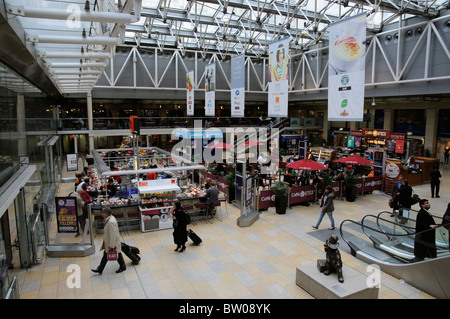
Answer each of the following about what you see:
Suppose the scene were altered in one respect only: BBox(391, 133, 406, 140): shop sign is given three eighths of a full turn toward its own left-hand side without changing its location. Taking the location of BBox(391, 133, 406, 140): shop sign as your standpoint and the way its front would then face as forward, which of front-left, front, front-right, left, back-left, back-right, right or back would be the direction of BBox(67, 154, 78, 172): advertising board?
back

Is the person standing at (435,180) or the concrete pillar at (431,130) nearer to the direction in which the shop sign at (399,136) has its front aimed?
the person standing

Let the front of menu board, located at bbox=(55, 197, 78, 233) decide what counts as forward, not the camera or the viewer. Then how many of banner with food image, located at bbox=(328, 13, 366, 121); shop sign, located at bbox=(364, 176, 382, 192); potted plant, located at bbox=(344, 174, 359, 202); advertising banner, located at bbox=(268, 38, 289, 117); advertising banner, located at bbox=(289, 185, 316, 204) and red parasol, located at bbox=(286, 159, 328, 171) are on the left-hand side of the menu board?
6

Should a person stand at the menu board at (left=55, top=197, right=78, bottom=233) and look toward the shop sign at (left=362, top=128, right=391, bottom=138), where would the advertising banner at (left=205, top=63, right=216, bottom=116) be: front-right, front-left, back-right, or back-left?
front-left

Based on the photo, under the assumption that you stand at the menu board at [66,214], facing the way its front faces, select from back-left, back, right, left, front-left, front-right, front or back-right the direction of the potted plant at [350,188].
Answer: left

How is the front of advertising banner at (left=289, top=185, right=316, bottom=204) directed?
toward the camera

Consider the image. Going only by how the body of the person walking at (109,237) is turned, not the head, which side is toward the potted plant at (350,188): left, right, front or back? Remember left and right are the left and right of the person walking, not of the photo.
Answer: back

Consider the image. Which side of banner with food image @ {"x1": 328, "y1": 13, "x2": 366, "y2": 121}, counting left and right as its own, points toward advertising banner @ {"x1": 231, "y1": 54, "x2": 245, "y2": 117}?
right

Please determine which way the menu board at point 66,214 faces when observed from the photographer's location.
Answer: facing the viewer

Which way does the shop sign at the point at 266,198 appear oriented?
toward the camera

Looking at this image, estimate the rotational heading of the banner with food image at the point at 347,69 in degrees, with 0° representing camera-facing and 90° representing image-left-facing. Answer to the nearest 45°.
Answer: approximately 45°

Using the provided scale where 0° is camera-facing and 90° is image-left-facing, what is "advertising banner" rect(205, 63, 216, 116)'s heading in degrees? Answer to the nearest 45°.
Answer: approximately 45°

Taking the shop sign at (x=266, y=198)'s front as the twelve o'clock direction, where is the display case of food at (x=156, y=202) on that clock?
The display case of food is roughly at 2 o'clock from the shop sign.

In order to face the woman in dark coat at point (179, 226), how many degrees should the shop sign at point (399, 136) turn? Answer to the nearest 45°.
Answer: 0° — it already faces them

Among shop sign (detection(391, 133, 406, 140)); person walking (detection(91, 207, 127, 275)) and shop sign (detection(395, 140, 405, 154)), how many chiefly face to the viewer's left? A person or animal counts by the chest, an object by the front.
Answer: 1
